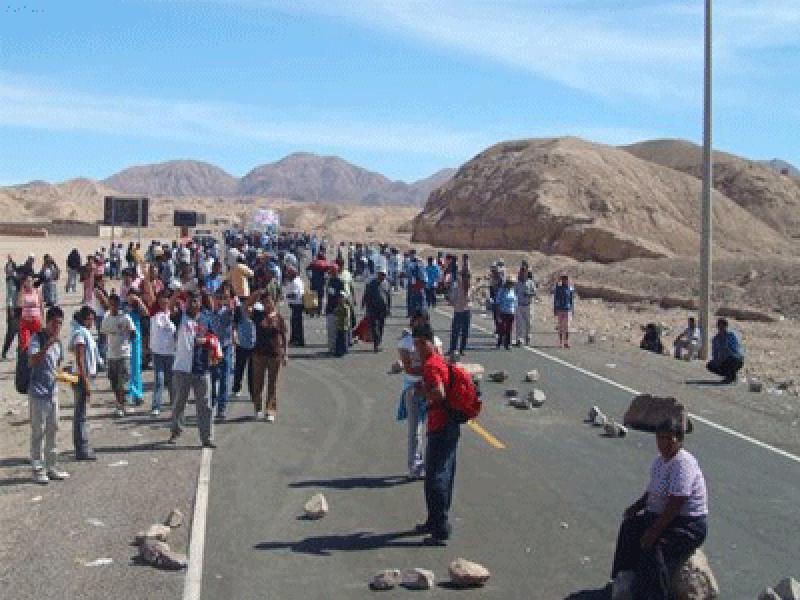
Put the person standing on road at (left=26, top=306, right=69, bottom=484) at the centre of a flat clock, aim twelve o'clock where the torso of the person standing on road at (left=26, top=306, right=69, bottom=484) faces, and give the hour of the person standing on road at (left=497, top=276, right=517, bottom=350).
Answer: the person standing on road at (left=497, top=276, right=517, bottom=350) is roughly at 9 o'clock from the person standing on road at (left=26, top=306, right=69, bottom=484).

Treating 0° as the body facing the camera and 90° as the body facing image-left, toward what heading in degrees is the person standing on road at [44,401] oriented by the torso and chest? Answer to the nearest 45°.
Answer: approximately 315°

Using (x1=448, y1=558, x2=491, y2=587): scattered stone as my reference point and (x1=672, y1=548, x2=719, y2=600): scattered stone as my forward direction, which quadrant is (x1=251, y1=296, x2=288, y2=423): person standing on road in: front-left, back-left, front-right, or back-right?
back-left

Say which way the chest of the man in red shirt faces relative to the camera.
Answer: to the viewer's left

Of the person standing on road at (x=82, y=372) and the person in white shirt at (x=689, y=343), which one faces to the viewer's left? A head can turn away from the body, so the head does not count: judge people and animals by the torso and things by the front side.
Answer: the person in white shirt

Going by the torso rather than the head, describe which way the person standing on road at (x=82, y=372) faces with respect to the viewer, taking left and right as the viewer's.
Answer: facing to the right of the viewer

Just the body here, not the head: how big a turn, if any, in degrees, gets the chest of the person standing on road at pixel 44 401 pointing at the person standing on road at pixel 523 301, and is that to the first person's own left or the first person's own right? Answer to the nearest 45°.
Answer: approximately 90° to the first person's own left
